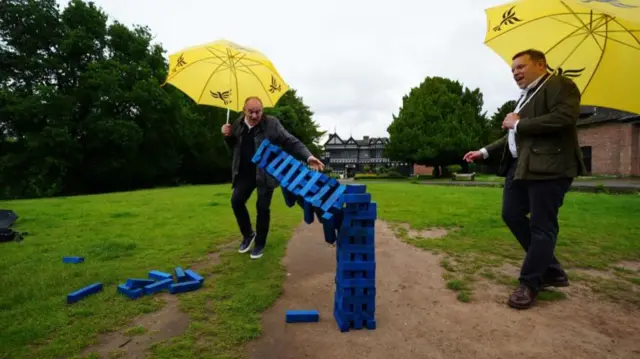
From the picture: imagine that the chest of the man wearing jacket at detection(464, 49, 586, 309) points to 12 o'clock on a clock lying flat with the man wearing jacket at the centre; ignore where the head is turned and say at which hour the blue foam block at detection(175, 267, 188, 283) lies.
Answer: The blue foam block is roughly at 1 o'clock from the man wearing jacket.

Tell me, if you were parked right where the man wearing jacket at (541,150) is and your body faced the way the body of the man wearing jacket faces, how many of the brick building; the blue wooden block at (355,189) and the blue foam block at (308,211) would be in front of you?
2

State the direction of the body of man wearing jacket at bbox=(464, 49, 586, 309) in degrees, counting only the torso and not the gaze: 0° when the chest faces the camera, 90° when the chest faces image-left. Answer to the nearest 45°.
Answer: approximately 45°

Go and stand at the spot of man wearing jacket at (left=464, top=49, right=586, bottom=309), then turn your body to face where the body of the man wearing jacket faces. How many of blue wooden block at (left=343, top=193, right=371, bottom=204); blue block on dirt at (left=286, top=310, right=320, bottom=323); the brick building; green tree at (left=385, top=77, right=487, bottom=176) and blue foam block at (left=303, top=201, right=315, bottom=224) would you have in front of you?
3

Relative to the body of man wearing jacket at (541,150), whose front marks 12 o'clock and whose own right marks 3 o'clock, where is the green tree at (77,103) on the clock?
The green tree is roughly at 2 o'clock from the man wearing jacket.

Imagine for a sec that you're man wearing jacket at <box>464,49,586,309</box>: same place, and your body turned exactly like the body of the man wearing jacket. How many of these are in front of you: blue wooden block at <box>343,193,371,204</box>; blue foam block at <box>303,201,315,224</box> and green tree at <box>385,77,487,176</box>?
2

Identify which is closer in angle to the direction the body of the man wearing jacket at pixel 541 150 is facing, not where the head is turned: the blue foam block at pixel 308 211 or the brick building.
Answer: the blue foam block

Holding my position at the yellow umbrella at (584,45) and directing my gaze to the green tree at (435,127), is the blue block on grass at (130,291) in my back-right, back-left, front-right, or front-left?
back-left
